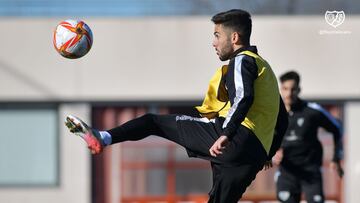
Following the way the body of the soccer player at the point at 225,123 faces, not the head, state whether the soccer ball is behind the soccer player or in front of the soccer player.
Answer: in front

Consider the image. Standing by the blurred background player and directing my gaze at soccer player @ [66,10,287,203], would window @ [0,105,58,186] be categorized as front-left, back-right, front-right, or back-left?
back-right

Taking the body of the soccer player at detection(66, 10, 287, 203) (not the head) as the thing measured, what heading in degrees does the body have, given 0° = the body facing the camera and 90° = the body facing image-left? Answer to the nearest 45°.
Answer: approximately 90°

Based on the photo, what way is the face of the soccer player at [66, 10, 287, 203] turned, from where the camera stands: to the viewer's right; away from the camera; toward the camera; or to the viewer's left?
to the viewer's left

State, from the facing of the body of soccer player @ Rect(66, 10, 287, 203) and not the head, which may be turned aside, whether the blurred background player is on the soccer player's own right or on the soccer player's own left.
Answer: on the soccer player's own right

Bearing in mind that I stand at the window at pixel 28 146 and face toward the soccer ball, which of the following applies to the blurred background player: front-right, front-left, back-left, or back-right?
front-left

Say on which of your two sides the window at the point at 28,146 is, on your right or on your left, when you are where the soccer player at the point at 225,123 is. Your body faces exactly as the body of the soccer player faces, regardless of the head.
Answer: on your right

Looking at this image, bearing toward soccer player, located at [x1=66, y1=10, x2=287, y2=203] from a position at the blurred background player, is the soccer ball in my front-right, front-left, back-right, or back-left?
front-right

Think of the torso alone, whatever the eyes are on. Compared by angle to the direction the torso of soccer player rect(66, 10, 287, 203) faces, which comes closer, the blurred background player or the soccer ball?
the soccer ball

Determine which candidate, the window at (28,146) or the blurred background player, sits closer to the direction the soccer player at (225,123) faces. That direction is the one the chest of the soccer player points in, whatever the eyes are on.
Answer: the window
